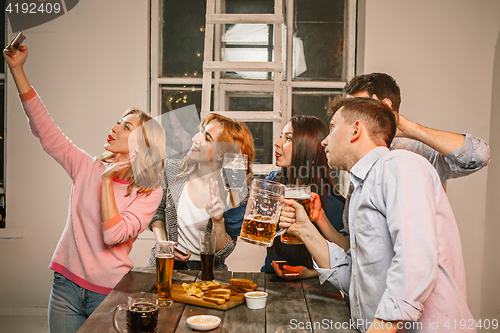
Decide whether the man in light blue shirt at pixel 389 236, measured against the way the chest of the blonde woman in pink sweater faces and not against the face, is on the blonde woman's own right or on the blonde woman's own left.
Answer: on the blonde woman's own left

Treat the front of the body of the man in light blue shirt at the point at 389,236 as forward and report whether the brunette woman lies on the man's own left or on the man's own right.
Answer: on the man's own right

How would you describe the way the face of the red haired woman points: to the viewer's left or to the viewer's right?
to the viewer's left

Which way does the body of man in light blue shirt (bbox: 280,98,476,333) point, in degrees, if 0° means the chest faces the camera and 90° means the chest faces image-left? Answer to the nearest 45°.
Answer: approximately 90°

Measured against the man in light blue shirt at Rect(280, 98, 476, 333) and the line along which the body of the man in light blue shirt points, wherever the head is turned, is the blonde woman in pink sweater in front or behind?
in front
